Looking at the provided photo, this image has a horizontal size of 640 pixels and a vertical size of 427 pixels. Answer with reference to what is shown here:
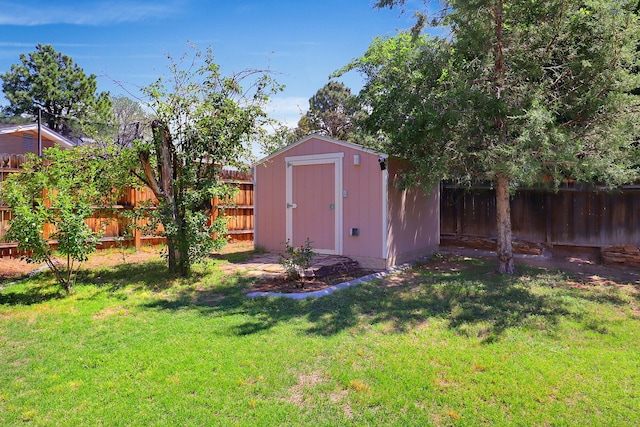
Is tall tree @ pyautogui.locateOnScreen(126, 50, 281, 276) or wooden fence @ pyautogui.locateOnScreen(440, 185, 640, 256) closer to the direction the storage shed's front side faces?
the tall tree

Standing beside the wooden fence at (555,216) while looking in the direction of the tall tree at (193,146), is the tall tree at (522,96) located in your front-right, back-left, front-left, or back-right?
front-left

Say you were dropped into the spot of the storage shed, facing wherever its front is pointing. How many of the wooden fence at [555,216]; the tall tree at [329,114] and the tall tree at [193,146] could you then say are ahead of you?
1

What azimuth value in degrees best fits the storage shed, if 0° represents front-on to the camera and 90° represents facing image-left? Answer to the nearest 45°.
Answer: approximately 45°

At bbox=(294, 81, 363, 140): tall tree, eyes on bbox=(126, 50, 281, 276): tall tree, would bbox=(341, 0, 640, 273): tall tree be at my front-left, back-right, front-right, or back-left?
front-left

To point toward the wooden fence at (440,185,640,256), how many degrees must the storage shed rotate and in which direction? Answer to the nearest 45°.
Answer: approximately 135° to its left

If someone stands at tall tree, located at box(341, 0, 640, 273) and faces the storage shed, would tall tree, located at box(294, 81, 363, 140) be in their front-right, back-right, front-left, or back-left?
front-right

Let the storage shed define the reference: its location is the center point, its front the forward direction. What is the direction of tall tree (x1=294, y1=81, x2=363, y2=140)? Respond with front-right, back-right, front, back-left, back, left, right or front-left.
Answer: back-right

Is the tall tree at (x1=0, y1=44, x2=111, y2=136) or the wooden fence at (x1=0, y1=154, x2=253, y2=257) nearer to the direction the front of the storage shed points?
the wooden fence

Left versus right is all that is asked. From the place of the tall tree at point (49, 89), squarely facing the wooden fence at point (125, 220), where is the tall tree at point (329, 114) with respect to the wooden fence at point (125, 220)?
left

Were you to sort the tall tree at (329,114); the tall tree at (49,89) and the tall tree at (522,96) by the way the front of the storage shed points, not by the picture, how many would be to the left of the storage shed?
1

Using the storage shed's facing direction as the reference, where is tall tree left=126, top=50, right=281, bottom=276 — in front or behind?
in front

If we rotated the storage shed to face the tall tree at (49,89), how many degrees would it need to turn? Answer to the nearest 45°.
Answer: approximately 90° to its right

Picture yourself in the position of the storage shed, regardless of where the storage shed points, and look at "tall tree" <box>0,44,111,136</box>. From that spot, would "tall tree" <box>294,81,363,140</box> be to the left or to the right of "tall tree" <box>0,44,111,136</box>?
right

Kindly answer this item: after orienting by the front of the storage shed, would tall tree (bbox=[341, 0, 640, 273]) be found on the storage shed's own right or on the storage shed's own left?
on the storage shed's own left
